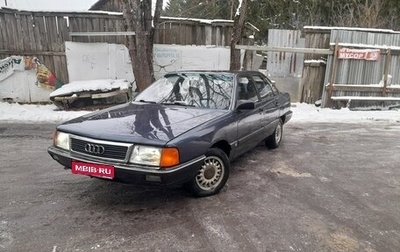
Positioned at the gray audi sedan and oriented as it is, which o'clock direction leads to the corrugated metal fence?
The corrugated metal fence is roughly at 6 o'clock from the gray audi sedan.

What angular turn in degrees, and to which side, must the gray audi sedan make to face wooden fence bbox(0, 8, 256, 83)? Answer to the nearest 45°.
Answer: approximately 90° to its right

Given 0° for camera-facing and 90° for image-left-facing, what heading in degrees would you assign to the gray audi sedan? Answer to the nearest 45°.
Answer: approximately 45°

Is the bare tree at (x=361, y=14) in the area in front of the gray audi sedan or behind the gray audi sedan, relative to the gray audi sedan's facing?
behind

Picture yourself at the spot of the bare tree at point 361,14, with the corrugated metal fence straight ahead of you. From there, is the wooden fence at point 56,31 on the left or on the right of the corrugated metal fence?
right
